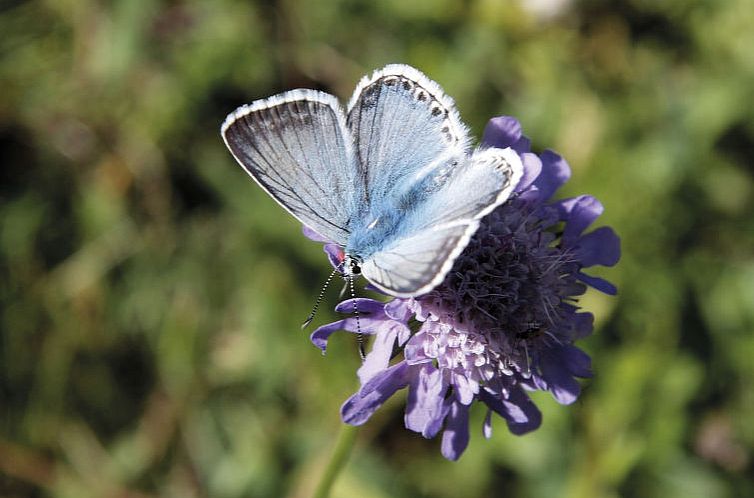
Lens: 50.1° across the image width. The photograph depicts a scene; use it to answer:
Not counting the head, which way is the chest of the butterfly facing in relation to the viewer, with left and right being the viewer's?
facing the viewer and to the left of the viewer
